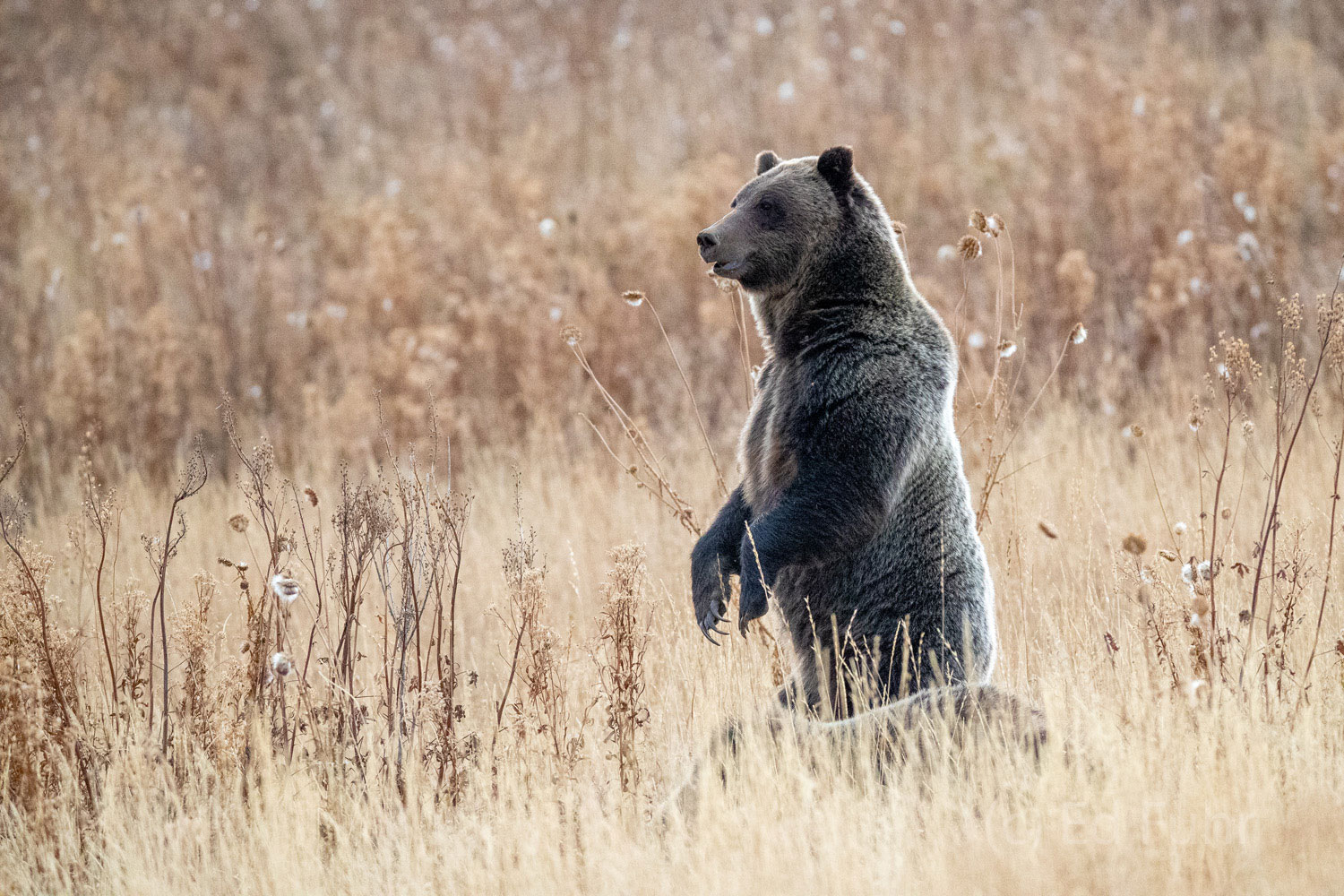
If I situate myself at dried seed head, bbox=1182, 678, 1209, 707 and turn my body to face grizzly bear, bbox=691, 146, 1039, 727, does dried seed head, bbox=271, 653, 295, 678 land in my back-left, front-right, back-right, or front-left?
front-left

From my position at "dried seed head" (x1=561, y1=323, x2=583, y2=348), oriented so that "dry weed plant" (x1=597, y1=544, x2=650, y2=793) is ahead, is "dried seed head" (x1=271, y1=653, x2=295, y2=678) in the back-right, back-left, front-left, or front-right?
front-right

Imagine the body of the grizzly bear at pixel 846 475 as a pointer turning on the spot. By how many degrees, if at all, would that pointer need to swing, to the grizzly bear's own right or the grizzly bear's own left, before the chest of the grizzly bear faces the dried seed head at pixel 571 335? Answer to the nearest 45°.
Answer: approximately 45° to the grizzly bear's own right

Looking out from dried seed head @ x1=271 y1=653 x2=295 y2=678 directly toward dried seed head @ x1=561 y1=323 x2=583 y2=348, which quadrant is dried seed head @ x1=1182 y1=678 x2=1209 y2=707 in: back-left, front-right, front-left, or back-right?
front-right

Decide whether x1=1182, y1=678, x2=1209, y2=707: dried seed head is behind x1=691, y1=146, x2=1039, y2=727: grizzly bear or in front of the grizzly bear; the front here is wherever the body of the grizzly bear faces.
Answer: behind

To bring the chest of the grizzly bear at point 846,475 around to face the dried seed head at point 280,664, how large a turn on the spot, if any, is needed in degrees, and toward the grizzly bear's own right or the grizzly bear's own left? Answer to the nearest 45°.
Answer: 0° — it already faces it

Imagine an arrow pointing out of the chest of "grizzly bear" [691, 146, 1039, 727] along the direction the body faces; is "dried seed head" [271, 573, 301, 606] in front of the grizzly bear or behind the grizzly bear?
in front

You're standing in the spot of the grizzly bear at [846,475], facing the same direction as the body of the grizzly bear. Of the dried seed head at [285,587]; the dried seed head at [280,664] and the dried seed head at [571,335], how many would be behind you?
0

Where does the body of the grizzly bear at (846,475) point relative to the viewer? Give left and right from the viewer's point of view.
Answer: facing to the left of the viewer
